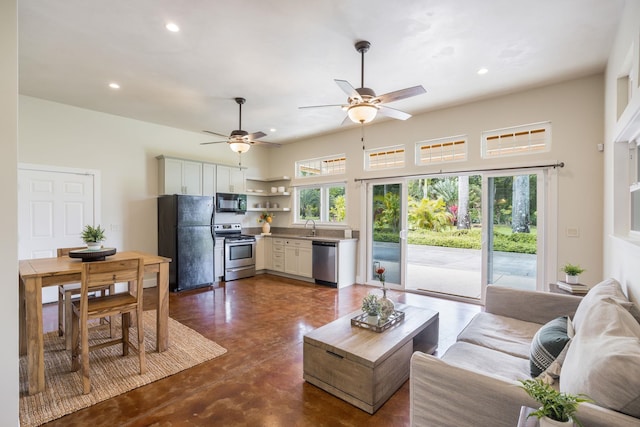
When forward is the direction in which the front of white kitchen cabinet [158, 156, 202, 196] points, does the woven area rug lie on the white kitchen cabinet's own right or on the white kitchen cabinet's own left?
on the white kitchen cabinet's own right

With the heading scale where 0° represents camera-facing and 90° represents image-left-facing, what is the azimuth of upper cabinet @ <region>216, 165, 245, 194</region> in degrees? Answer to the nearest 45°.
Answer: approximately 315°

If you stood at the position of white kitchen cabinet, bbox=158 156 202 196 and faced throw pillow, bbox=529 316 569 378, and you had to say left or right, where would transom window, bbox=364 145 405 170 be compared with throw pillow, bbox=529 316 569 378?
left

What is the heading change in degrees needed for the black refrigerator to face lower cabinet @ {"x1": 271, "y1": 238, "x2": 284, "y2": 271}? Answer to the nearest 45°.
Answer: approximately 45° to its left

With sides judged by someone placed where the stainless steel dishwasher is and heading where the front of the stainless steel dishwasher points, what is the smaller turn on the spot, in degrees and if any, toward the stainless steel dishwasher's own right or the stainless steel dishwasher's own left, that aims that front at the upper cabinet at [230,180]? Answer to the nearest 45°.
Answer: approximately 45° to the stainless steel dishwasher's own right
